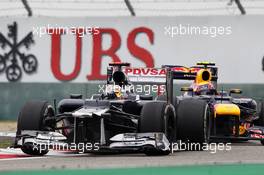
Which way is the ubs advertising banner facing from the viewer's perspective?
toward the camera
